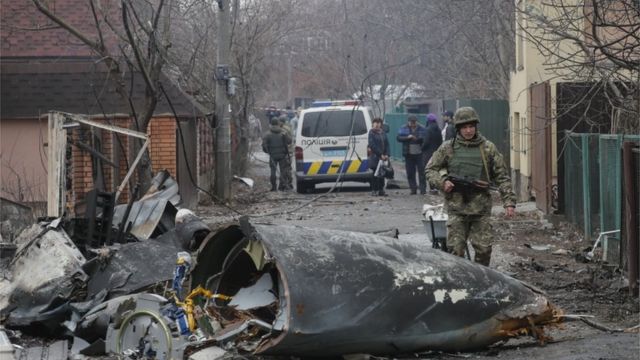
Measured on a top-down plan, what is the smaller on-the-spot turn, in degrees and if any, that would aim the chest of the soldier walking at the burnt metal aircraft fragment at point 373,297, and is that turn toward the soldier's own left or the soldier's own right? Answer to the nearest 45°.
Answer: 0° — they already face it

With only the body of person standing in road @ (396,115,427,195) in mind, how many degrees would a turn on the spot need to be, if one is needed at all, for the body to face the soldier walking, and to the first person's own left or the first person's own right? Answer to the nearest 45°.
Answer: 0° — they already face them

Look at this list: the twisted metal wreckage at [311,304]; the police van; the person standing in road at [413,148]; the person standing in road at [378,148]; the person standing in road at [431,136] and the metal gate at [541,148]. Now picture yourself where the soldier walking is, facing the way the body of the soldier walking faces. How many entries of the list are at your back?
5
